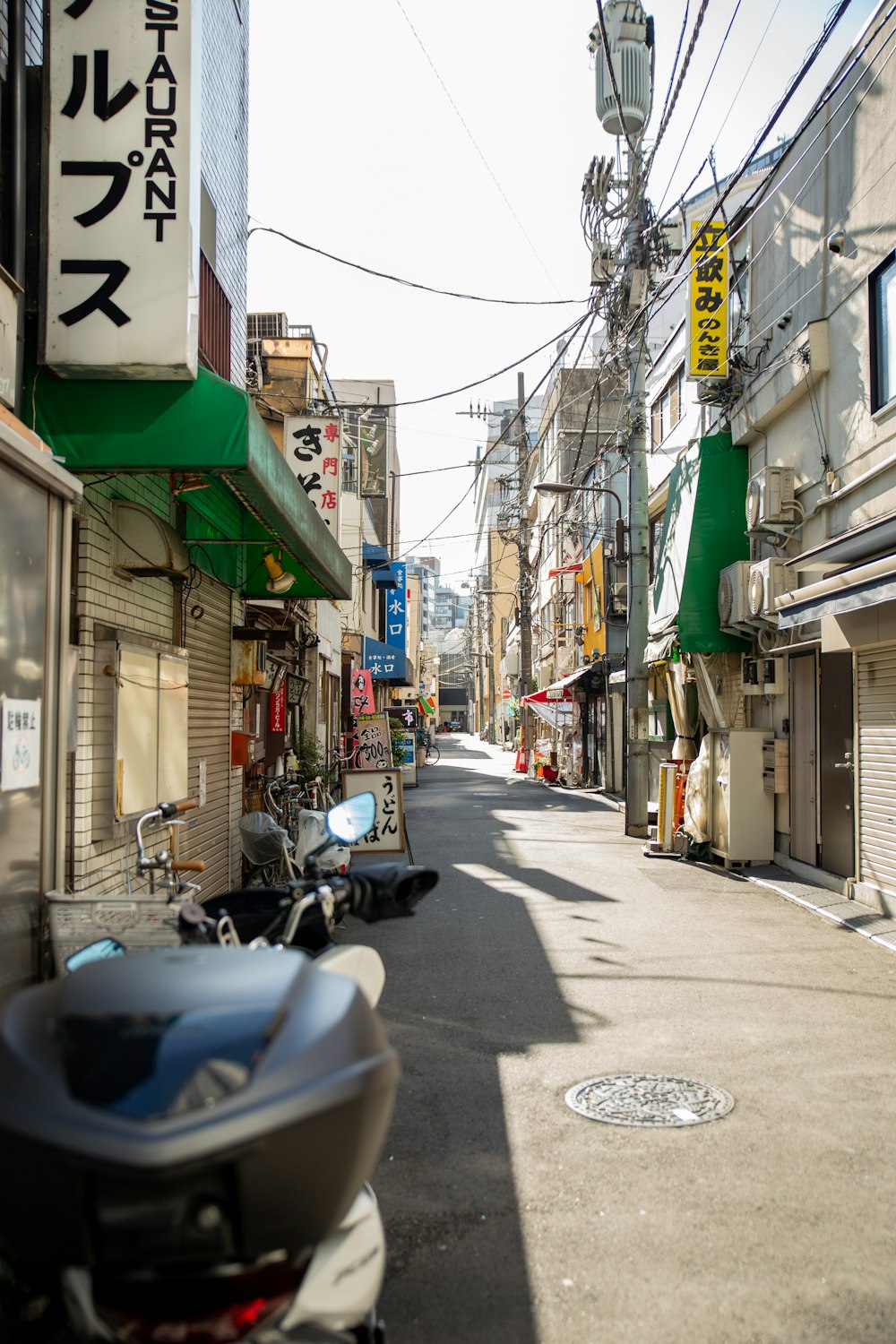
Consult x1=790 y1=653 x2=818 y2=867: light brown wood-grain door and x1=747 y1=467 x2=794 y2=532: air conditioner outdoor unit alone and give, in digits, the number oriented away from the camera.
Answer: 0

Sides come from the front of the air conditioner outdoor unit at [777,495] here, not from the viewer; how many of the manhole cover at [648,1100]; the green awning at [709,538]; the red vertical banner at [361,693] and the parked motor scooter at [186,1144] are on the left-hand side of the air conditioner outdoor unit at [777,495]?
2

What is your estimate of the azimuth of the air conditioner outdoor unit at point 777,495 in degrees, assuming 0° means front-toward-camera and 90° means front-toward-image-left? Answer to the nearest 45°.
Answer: approximately 90°

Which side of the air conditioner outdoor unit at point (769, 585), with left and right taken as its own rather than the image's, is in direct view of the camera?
left

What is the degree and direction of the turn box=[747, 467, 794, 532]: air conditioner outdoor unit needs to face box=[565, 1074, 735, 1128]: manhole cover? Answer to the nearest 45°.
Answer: approximately 90° to its left

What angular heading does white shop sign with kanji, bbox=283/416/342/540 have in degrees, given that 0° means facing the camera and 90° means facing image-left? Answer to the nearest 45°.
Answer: approximately 0°

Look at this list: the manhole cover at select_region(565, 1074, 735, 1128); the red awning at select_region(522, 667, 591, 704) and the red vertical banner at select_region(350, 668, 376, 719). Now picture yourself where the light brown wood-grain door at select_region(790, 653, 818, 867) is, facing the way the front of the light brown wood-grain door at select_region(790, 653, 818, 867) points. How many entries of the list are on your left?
1

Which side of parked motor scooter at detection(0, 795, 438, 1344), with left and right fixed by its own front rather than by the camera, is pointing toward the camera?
back

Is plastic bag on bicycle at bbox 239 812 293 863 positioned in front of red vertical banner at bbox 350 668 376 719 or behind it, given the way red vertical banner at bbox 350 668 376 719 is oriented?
in front

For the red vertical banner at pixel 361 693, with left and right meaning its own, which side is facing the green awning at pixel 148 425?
front

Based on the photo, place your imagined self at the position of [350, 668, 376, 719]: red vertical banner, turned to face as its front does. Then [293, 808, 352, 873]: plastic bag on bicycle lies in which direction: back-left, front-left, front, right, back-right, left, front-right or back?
front

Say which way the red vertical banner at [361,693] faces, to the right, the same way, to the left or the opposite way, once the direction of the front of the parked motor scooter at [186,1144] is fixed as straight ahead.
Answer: the opposite way

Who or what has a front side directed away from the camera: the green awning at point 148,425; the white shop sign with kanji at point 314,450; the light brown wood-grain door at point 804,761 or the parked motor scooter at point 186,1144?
the parked motor scooter

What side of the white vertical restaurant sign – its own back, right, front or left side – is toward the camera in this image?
front

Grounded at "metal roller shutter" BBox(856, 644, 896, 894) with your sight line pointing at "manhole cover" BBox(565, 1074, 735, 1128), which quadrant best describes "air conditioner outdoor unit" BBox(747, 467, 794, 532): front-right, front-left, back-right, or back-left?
back-right

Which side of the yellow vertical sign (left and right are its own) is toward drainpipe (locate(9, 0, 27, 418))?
front
